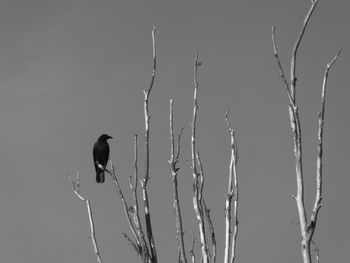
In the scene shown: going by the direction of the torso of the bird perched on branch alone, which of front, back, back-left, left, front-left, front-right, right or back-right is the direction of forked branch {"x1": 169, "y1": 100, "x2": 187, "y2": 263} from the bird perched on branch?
front-right

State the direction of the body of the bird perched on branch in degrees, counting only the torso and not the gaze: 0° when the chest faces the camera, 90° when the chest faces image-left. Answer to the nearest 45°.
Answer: approximately 315°
